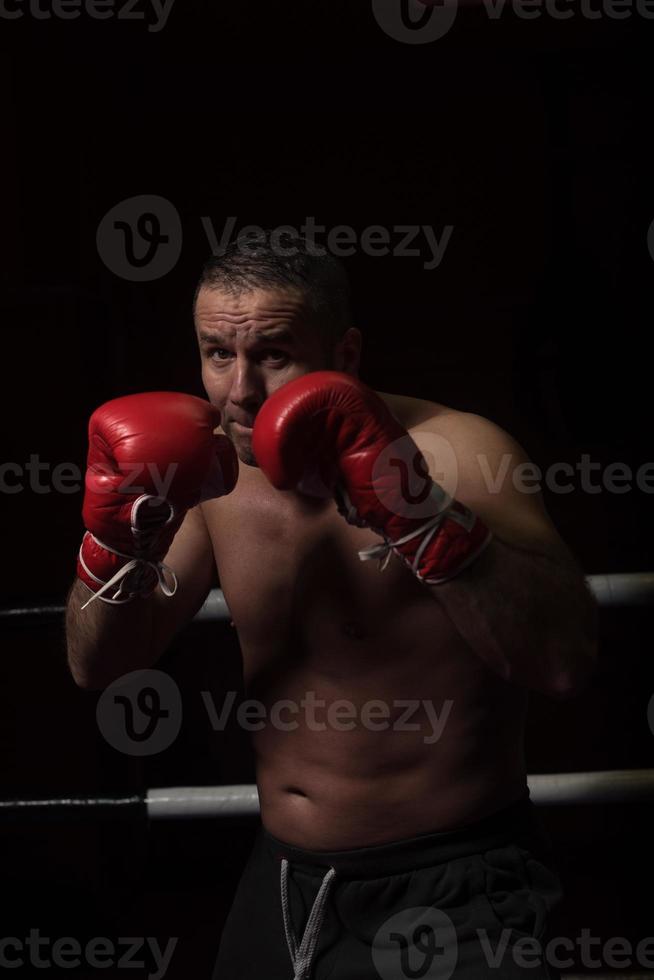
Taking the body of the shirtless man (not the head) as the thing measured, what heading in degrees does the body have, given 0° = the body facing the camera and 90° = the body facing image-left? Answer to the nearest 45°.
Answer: approximately 45°
